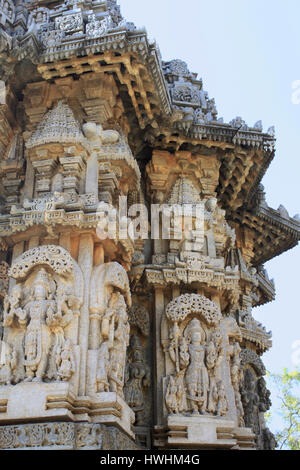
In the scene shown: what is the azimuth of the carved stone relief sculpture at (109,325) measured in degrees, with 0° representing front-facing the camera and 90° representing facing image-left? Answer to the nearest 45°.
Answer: approximately 315°

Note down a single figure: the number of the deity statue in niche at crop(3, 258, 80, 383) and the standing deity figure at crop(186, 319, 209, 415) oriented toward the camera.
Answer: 2

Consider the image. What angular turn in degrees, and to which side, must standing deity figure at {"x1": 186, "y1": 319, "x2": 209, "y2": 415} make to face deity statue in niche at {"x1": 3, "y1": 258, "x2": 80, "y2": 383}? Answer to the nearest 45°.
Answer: approximately 45° to its right

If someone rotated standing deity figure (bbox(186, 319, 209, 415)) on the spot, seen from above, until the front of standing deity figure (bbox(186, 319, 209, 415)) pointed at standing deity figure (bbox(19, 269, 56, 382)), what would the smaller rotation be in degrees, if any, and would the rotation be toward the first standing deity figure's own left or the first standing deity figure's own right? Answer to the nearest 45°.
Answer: approximately 45° to the first standing deity figure's own right

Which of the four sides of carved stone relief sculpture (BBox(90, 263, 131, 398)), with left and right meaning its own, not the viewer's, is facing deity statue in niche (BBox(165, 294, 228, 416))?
left

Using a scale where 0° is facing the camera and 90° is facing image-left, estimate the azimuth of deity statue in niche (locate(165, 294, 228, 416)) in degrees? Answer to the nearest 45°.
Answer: approximately 0°

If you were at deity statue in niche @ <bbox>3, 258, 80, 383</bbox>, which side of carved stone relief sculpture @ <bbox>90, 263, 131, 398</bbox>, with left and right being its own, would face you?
right

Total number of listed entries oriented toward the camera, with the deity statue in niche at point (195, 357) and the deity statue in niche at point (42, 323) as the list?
2

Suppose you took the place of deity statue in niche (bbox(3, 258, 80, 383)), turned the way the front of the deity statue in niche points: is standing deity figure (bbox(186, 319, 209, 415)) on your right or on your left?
on your left

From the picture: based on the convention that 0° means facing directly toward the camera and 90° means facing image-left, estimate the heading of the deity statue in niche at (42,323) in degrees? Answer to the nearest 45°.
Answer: approximately 0°

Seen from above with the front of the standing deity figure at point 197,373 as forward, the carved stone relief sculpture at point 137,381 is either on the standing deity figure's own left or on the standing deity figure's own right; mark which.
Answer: on the standing deity figure's own right
